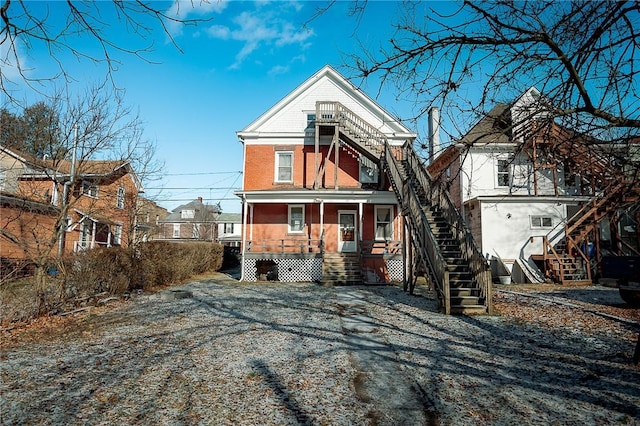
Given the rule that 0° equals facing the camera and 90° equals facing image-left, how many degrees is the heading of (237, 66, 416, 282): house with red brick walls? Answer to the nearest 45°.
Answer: approximately 0°

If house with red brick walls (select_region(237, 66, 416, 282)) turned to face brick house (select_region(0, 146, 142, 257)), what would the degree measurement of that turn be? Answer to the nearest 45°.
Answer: approximately 45° to its right

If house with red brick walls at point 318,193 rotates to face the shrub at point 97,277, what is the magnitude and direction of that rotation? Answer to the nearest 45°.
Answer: approximately 45° to its right
